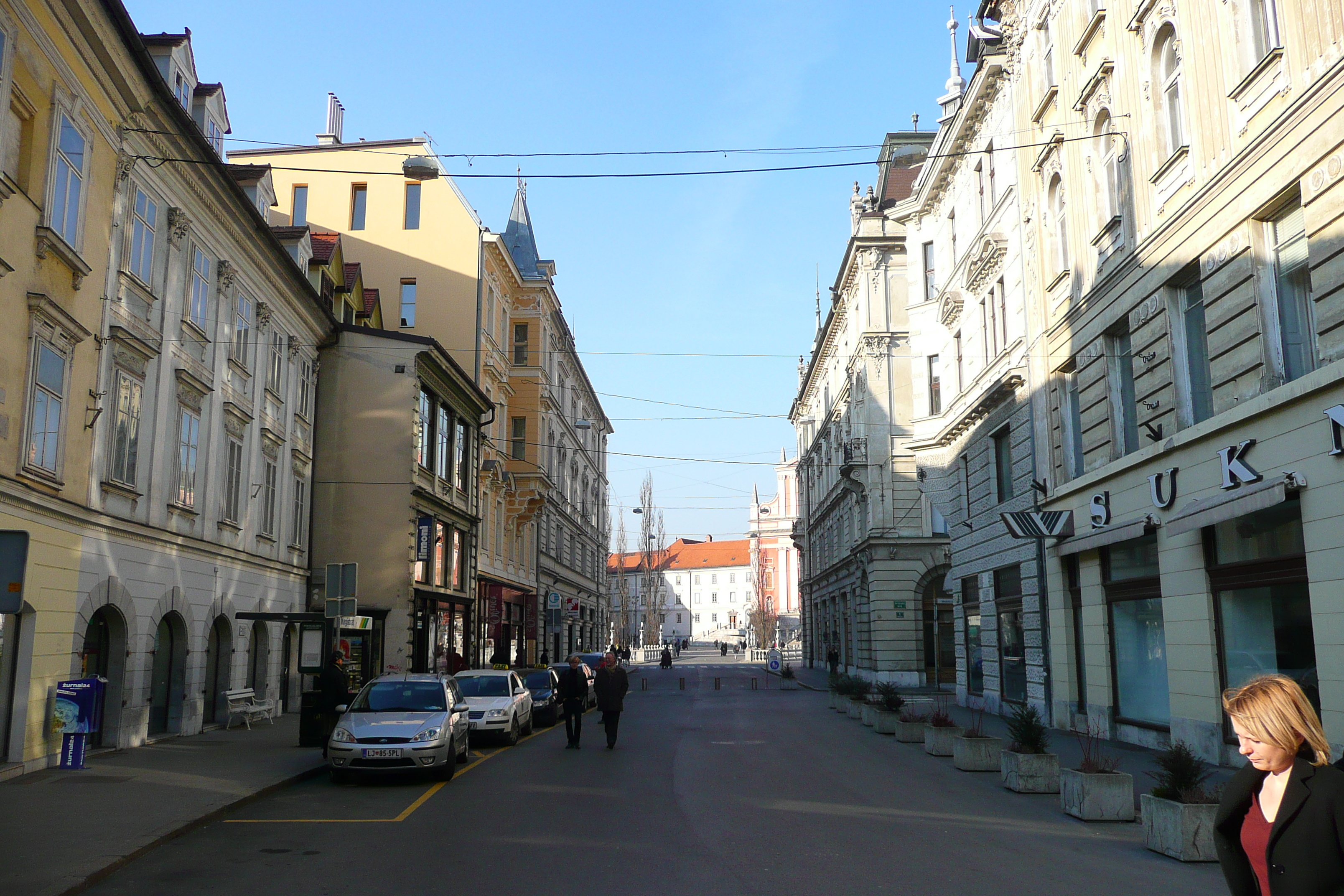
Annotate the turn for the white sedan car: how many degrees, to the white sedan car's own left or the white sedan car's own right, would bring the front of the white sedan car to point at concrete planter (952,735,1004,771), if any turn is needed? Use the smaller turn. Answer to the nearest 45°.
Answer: approximately 45° to the white sedan car's own left

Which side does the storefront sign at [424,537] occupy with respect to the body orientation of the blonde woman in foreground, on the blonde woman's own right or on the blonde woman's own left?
on the blonde woman's own right

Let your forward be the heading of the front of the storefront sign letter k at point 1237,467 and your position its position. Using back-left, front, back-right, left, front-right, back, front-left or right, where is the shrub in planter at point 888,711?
right

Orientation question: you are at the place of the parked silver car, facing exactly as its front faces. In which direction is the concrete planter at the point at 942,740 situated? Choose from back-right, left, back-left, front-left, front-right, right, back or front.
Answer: left

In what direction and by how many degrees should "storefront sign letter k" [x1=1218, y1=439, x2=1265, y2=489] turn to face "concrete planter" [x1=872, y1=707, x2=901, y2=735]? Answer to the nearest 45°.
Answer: approximately 90° to its right

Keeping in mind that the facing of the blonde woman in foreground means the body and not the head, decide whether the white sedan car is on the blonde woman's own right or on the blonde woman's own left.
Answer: on the blonde woman's own right

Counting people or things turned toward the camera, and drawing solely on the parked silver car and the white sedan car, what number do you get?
2

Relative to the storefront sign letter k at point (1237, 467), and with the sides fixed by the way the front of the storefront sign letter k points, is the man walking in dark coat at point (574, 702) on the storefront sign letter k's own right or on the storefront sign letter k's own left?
on the storefront sign letter k's own right

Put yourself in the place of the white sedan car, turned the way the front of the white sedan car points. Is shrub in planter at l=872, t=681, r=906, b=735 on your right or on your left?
on your left

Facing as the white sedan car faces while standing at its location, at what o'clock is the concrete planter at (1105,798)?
The concrete planter is roughly at 11 o'clock from the white sedan car.

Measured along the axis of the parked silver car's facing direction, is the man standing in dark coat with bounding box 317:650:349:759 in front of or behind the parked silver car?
behind

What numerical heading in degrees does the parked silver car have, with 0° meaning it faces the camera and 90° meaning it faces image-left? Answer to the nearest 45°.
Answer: approximately 0°

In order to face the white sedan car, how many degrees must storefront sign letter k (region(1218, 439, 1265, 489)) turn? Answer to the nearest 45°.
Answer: approximately 45° to its right

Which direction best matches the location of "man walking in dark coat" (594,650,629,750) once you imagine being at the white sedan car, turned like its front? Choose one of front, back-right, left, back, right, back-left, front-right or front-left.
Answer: front-left

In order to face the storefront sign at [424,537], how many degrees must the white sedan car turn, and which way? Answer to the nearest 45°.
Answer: approximately 180°
